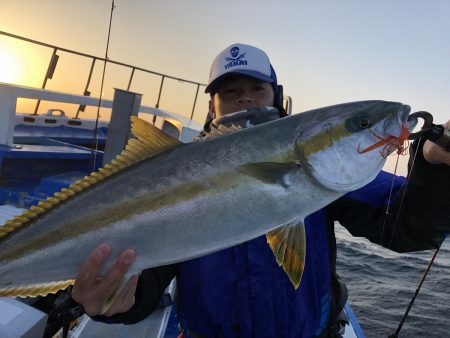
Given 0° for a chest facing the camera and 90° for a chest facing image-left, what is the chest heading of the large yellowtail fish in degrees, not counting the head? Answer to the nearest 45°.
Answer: approximately 270°
